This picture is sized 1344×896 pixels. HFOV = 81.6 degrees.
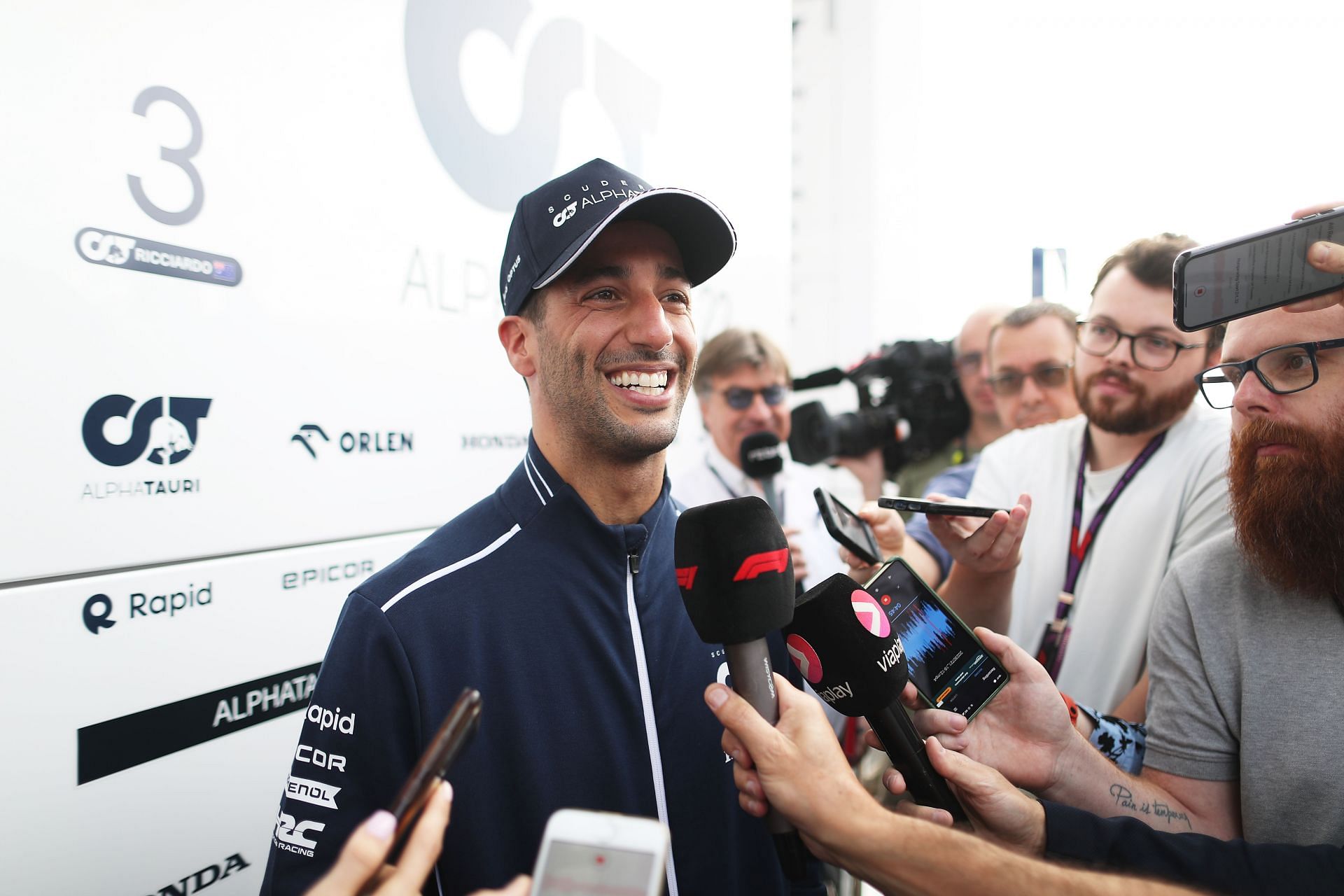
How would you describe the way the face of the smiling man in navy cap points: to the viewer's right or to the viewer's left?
to the viewer's right

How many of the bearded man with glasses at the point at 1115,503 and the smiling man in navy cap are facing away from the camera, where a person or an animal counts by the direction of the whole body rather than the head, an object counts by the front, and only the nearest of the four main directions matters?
0

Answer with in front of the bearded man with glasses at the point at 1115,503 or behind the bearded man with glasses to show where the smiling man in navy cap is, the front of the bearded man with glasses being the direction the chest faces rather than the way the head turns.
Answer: in front

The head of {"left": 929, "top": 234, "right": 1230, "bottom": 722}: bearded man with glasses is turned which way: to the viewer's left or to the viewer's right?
to the viewer's left

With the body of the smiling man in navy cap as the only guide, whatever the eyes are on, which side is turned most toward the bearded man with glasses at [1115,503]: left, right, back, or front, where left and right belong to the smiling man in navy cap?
left

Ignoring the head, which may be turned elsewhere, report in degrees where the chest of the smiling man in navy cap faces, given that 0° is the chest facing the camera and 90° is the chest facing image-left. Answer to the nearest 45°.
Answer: approximately 315°
